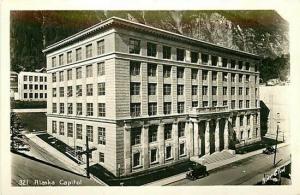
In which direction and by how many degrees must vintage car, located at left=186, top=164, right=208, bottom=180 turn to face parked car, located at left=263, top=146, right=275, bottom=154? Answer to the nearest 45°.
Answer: approximately 180°

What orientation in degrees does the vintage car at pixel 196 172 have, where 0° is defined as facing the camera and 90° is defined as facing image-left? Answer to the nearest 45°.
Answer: approximately 45°

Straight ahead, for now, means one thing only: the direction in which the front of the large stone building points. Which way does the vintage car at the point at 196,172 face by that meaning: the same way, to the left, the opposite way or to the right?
to the right

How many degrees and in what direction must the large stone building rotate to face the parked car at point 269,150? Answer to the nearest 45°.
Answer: approximately 45° to its left

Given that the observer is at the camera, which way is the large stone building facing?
facing the viewer and to the right of the viewer

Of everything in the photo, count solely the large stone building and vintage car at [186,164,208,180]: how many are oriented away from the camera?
0
